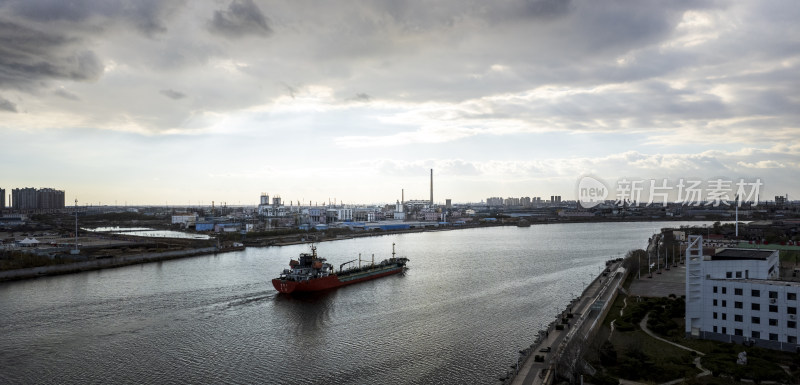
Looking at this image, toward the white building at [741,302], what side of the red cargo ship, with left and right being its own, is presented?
right

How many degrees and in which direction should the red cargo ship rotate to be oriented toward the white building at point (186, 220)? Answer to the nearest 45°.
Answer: approximately 45° to its left

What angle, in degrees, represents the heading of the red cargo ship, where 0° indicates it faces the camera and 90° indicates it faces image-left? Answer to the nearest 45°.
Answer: approximately 225°
